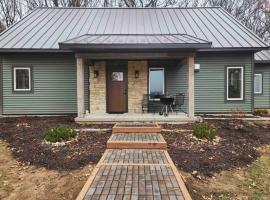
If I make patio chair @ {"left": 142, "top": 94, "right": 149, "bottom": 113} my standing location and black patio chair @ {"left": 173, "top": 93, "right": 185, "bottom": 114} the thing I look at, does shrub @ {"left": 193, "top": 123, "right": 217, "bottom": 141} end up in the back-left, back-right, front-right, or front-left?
front-right

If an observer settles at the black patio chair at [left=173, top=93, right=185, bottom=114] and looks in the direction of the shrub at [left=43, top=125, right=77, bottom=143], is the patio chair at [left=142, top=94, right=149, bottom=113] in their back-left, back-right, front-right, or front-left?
front-right

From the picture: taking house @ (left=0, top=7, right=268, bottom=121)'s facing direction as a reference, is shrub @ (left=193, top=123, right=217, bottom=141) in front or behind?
in front

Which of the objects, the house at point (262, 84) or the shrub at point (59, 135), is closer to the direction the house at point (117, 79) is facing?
the shrub

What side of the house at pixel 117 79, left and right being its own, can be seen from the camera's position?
front

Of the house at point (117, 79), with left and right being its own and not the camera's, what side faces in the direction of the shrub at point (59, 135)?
front
